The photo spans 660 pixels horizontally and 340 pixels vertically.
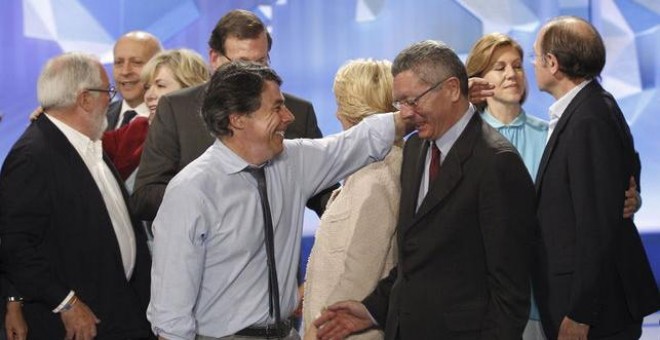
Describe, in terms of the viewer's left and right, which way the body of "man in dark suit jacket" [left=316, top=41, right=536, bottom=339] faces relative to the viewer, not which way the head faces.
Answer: facing the viewer and to the left of the viewer

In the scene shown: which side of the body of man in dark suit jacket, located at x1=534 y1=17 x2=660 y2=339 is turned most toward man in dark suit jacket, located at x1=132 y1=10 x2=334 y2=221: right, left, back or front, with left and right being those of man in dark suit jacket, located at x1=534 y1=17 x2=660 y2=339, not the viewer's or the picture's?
front

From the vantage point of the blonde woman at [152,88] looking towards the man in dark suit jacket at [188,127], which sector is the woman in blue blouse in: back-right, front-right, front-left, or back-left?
front-left

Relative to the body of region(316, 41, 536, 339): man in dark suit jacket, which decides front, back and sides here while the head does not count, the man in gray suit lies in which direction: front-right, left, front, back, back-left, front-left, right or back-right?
right

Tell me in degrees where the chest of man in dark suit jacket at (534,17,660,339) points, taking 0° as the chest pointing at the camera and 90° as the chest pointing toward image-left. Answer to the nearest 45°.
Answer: approximately 90°

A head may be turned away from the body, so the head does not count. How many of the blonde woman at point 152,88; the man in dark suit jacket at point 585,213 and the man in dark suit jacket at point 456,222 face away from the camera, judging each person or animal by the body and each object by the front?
0

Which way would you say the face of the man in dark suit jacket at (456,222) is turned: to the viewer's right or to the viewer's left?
to the viewer's left

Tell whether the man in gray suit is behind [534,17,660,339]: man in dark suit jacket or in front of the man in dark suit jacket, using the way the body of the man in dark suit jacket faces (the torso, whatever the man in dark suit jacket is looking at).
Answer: in front

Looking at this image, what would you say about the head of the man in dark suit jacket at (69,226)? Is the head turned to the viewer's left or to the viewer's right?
to the viewer's right

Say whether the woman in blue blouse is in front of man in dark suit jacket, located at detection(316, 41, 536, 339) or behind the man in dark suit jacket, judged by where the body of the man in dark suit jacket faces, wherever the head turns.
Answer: behind
